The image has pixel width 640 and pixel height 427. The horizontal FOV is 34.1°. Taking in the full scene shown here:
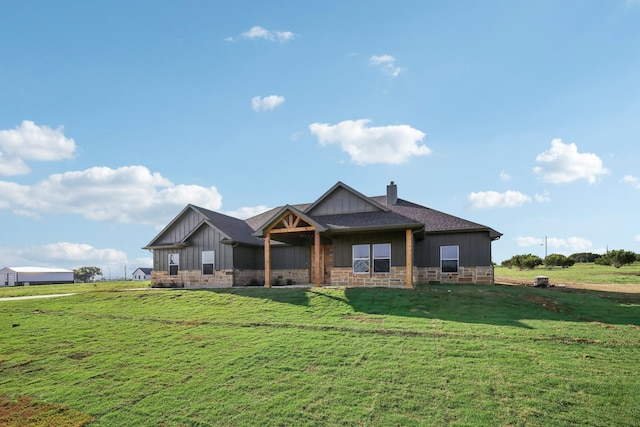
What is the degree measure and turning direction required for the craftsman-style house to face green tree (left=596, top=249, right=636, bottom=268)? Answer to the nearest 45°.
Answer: approximately 135° to its left

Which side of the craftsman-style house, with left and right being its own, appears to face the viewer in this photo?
front
